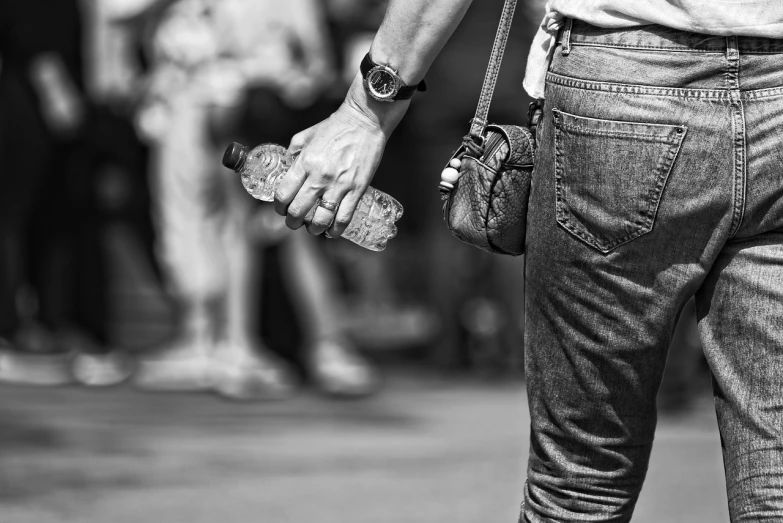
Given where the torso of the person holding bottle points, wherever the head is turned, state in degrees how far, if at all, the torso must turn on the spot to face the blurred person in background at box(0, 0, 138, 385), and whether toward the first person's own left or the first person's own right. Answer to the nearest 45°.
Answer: approximately 45° to the first person's own left

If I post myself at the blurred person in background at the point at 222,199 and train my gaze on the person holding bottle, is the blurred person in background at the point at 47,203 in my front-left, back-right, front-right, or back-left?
back-right

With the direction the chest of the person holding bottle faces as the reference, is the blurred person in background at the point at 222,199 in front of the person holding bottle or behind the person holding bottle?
in front

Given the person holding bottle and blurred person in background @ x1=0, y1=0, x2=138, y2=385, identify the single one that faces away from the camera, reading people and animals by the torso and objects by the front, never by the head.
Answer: the person holding bottle

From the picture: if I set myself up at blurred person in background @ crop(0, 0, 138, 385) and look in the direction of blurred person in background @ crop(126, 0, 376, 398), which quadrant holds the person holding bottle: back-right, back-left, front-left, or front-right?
front-right

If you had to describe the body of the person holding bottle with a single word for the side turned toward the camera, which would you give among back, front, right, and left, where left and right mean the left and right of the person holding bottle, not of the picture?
back
